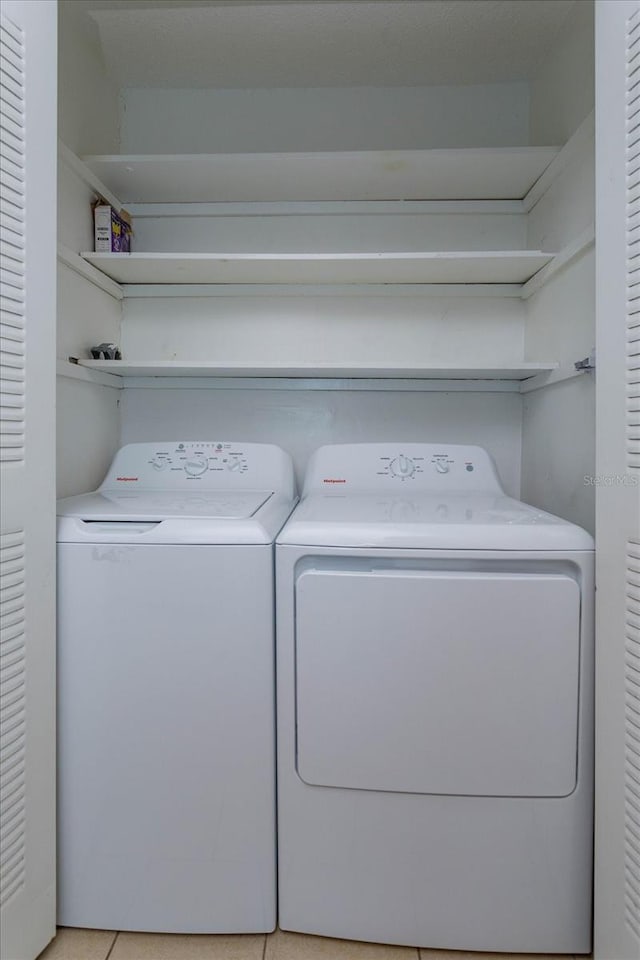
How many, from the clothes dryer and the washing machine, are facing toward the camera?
2

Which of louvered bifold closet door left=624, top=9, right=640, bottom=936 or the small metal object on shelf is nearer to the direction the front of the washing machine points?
the louvered bifold closet door

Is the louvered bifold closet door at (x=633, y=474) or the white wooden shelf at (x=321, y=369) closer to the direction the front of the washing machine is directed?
the louvered bifold closet door

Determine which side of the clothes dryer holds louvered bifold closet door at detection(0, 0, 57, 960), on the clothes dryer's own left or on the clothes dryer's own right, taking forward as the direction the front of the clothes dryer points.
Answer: on the clothes dryer's own right

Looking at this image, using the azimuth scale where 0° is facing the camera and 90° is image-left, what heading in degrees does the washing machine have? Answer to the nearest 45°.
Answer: approximately 0°

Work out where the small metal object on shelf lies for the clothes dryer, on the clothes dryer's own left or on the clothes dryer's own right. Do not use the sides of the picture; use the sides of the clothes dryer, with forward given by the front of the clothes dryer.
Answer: on the clothes dryer's own right

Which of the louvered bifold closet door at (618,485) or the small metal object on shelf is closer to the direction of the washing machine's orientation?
the louvered bifold closet door

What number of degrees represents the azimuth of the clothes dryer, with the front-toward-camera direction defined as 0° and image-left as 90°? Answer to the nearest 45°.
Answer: approximately 0°
